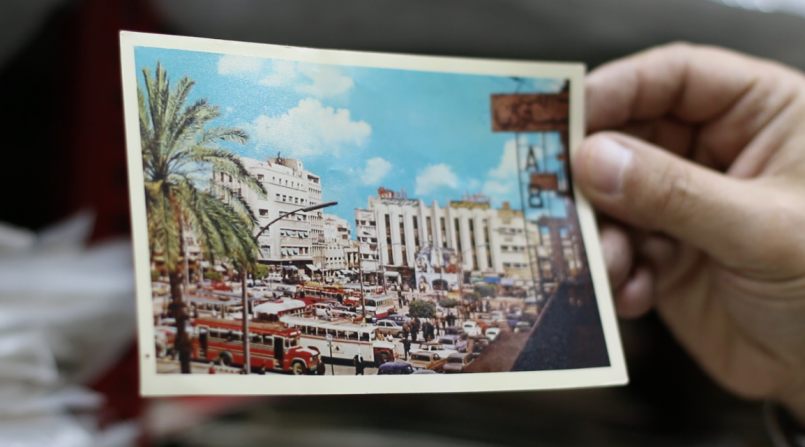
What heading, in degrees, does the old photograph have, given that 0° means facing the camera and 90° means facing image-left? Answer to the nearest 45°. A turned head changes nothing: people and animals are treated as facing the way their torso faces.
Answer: approximately 0°
